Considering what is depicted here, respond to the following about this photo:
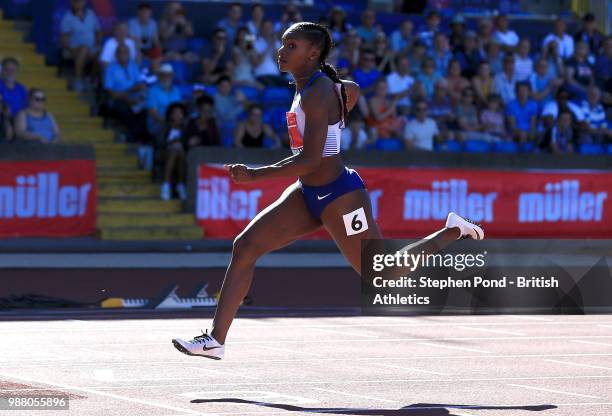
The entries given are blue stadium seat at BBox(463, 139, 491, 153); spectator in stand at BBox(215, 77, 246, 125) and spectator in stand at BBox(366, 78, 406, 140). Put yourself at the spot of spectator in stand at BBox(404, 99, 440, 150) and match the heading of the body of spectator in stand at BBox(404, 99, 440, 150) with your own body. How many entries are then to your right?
2

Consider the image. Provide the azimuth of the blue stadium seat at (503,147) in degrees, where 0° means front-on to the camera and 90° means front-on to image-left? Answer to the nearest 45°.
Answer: approximately 0°

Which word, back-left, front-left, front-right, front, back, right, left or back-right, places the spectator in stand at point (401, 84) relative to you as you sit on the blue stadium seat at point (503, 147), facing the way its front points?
right

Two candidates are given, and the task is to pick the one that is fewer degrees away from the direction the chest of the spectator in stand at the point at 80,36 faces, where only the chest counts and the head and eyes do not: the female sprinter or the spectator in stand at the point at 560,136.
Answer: the female sprinter

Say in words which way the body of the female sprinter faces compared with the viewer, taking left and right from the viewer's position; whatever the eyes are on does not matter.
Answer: facing to the left of the viewer

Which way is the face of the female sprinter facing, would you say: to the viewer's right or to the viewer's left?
to the viewer's left

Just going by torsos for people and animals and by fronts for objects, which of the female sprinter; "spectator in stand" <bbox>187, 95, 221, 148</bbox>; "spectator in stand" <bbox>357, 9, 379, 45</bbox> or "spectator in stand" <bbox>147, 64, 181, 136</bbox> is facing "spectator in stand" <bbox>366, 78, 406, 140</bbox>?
"spectator in stand" <bbox>357, 9, 379, 45</bbox>

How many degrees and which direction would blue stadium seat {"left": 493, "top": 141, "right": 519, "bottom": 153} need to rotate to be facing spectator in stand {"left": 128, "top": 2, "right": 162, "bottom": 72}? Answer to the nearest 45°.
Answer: approximately 90° to its right

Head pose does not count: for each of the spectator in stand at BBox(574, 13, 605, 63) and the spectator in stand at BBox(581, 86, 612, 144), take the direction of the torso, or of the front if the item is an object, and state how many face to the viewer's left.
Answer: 0

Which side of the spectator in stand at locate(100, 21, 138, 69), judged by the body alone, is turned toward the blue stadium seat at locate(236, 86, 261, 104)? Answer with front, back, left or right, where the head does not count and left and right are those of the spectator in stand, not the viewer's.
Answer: left
